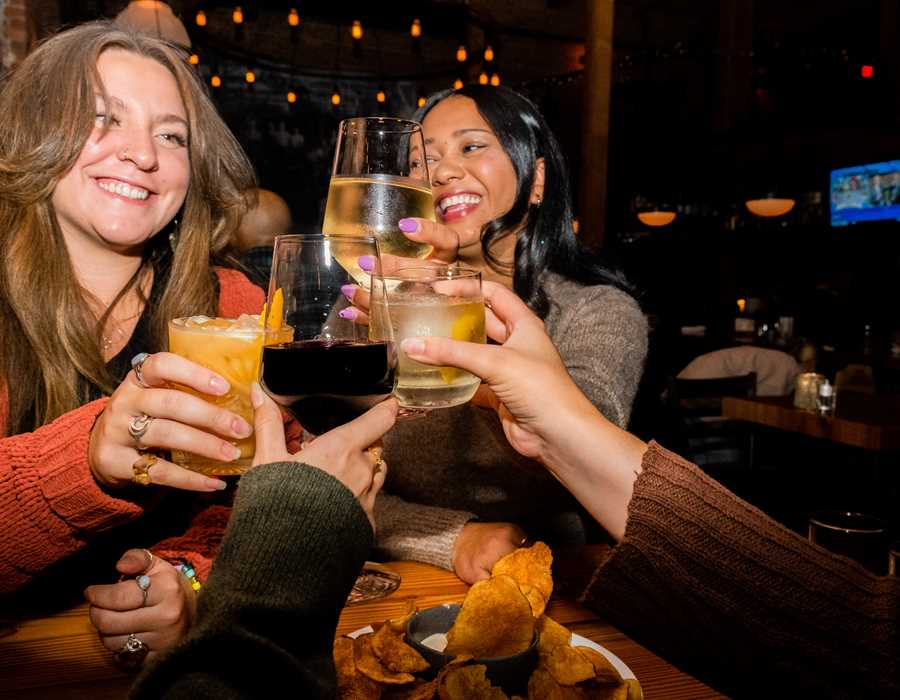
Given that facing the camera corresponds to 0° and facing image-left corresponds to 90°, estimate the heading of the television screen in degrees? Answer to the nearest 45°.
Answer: approximately 45°

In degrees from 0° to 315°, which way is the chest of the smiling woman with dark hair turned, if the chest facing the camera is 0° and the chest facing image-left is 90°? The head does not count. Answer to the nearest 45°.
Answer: approximately 45°

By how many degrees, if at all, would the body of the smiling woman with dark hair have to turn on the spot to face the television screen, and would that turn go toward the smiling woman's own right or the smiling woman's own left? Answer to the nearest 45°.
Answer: approximately 180°

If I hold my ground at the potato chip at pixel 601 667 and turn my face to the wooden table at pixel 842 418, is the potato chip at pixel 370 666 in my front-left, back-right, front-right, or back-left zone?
back-left

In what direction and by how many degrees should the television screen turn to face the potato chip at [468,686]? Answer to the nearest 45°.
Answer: approximately 45° to its left

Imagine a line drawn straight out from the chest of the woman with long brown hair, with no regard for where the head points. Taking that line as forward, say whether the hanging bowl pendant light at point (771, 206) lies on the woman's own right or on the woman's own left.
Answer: on the woman's own left

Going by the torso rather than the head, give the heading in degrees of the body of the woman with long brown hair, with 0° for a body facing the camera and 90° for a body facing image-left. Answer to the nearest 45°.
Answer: approximately 315°

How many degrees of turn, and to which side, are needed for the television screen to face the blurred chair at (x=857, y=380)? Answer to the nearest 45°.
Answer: approximately 45° to its left
